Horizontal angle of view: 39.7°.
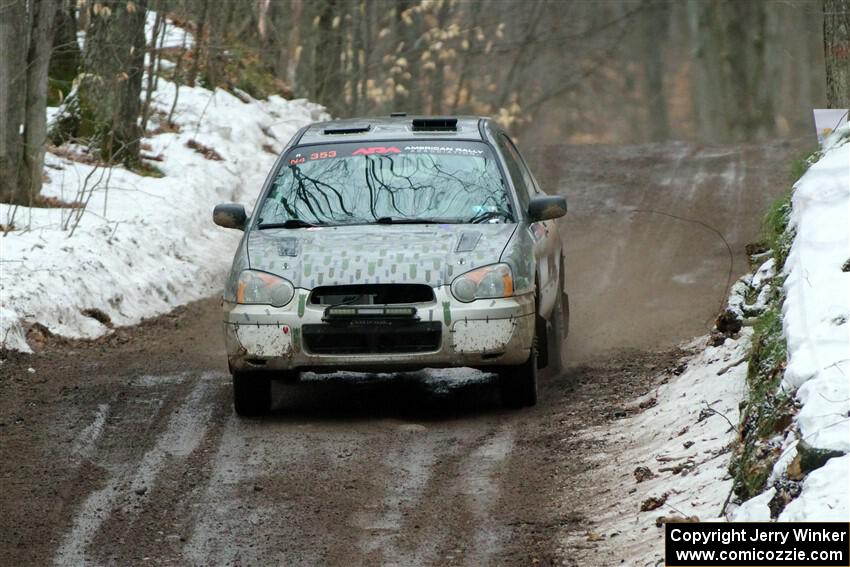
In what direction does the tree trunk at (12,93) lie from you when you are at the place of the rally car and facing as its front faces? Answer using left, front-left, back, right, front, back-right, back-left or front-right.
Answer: back-right

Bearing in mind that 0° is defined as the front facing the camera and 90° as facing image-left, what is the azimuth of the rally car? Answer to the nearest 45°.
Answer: approximately 0°

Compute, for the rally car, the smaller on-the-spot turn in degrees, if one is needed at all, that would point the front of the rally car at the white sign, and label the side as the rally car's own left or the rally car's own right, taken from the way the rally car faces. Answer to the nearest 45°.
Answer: approximately 180°

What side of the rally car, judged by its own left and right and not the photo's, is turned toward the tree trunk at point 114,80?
back
